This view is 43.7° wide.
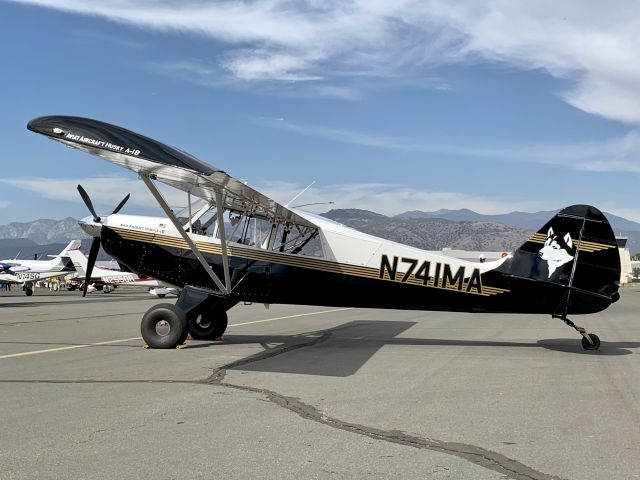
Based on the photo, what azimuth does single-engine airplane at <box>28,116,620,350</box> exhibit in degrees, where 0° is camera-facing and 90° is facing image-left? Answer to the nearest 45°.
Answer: approximately 90°
